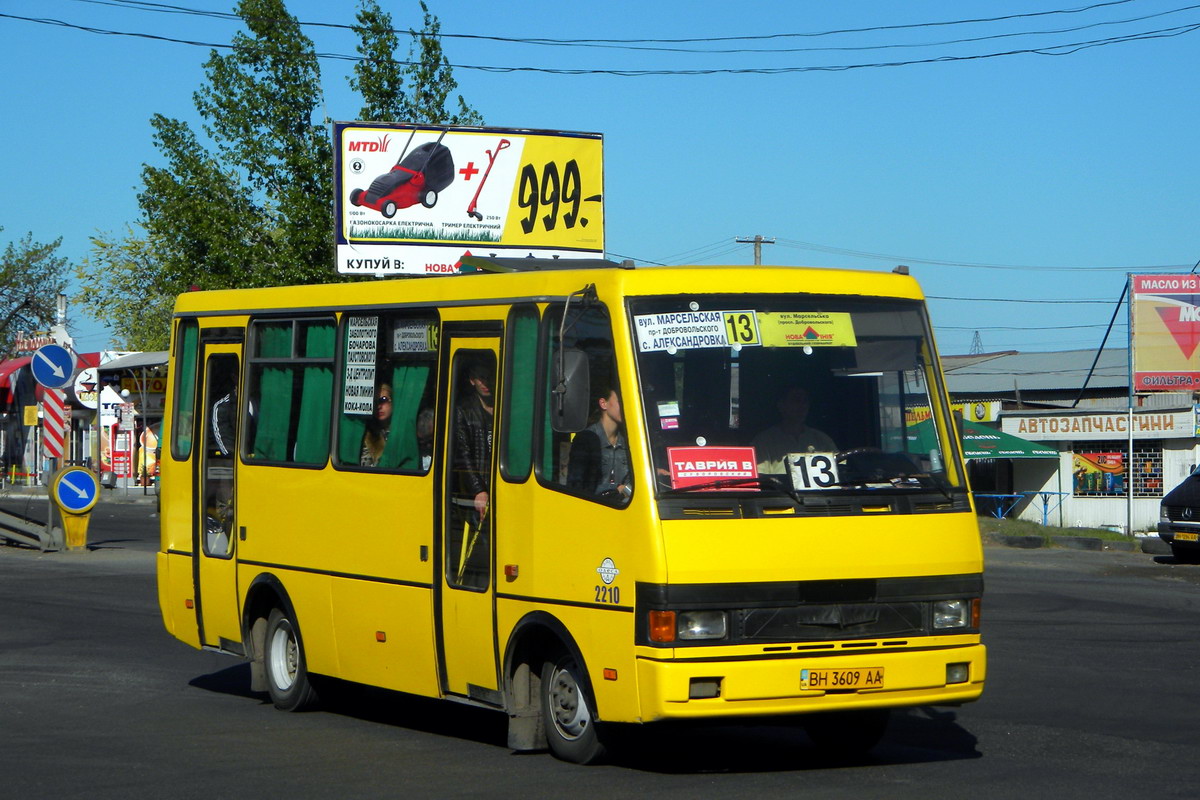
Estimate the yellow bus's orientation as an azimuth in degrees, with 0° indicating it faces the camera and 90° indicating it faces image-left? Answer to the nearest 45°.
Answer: approximately 315°

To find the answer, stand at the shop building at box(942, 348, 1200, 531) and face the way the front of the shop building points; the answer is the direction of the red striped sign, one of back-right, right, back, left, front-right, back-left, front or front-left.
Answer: front-right

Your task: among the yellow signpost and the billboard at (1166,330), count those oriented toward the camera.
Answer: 2

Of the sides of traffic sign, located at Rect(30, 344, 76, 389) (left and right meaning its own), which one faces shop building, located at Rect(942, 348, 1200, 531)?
left

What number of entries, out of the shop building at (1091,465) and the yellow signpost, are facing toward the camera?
2

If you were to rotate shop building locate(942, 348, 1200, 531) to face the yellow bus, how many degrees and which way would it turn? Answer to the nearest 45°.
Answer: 0° — it already faces it

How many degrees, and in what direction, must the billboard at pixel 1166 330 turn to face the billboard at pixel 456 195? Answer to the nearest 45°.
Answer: approximately 45° to its right
